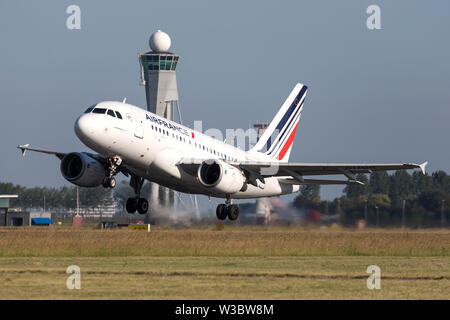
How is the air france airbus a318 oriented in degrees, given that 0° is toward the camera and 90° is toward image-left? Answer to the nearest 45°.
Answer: approximately 45°
